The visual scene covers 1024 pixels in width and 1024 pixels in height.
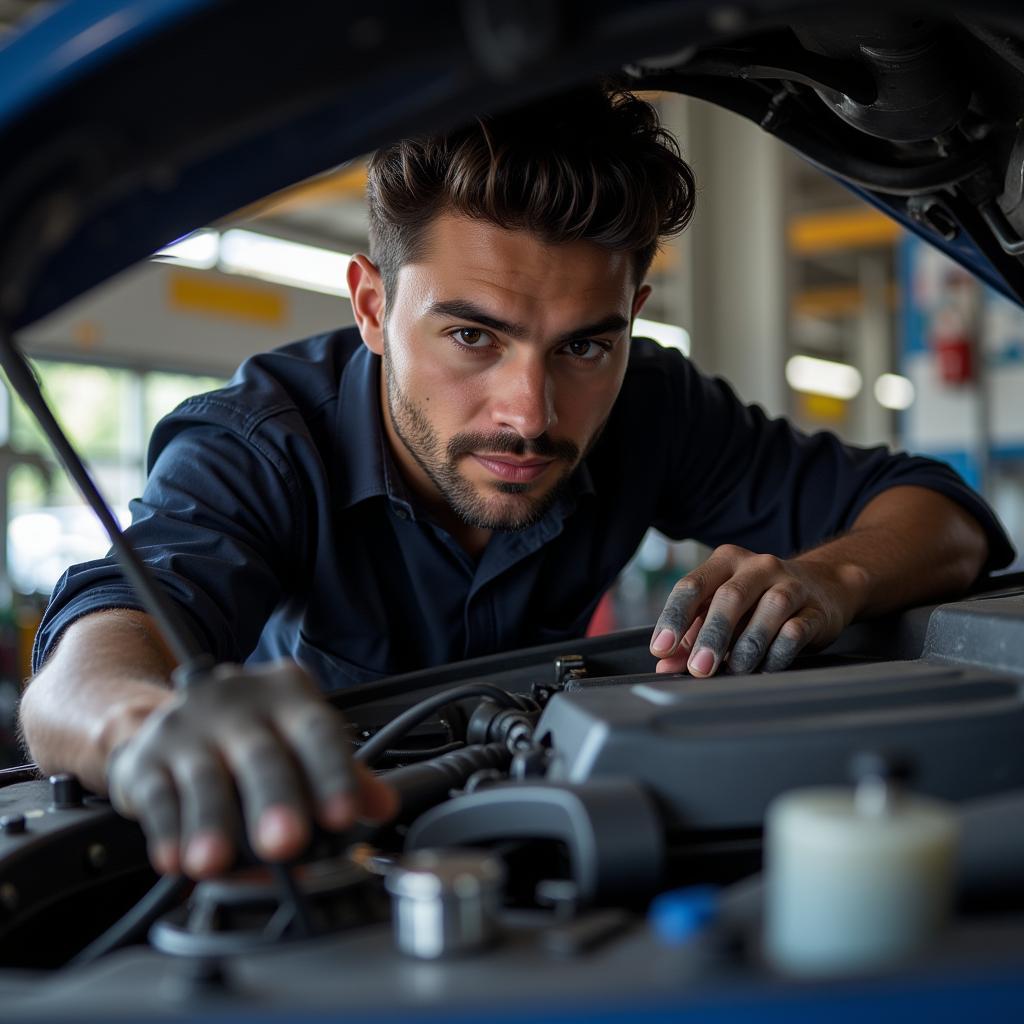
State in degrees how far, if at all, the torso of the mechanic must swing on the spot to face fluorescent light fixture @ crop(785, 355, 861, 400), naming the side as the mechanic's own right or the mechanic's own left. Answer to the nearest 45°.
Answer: approximately 180°

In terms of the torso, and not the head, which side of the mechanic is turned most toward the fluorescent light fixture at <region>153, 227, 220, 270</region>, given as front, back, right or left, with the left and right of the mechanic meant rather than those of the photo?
back

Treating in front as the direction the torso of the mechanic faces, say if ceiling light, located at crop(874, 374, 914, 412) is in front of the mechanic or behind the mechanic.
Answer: behind

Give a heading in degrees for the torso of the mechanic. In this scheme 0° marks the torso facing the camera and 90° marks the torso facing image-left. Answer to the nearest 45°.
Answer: approximately 0°

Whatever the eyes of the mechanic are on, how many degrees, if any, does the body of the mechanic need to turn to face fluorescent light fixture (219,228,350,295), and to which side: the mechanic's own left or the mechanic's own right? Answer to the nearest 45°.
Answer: approximately 180°
